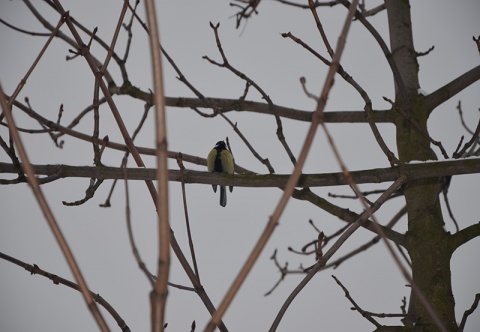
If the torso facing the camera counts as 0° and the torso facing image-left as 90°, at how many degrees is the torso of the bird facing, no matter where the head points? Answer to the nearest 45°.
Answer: approximately 0°

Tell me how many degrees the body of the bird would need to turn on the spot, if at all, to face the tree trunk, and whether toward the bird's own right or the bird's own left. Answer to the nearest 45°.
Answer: approximately 45° to the bird's own left
